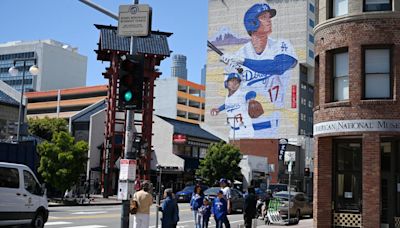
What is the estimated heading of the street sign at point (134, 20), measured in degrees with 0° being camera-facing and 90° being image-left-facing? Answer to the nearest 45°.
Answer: approximately 0°

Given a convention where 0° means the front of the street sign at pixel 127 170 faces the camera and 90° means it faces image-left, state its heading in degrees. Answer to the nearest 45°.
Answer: approximately 0°

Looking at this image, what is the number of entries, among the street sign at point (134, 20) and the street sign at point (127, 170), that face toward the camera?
2
